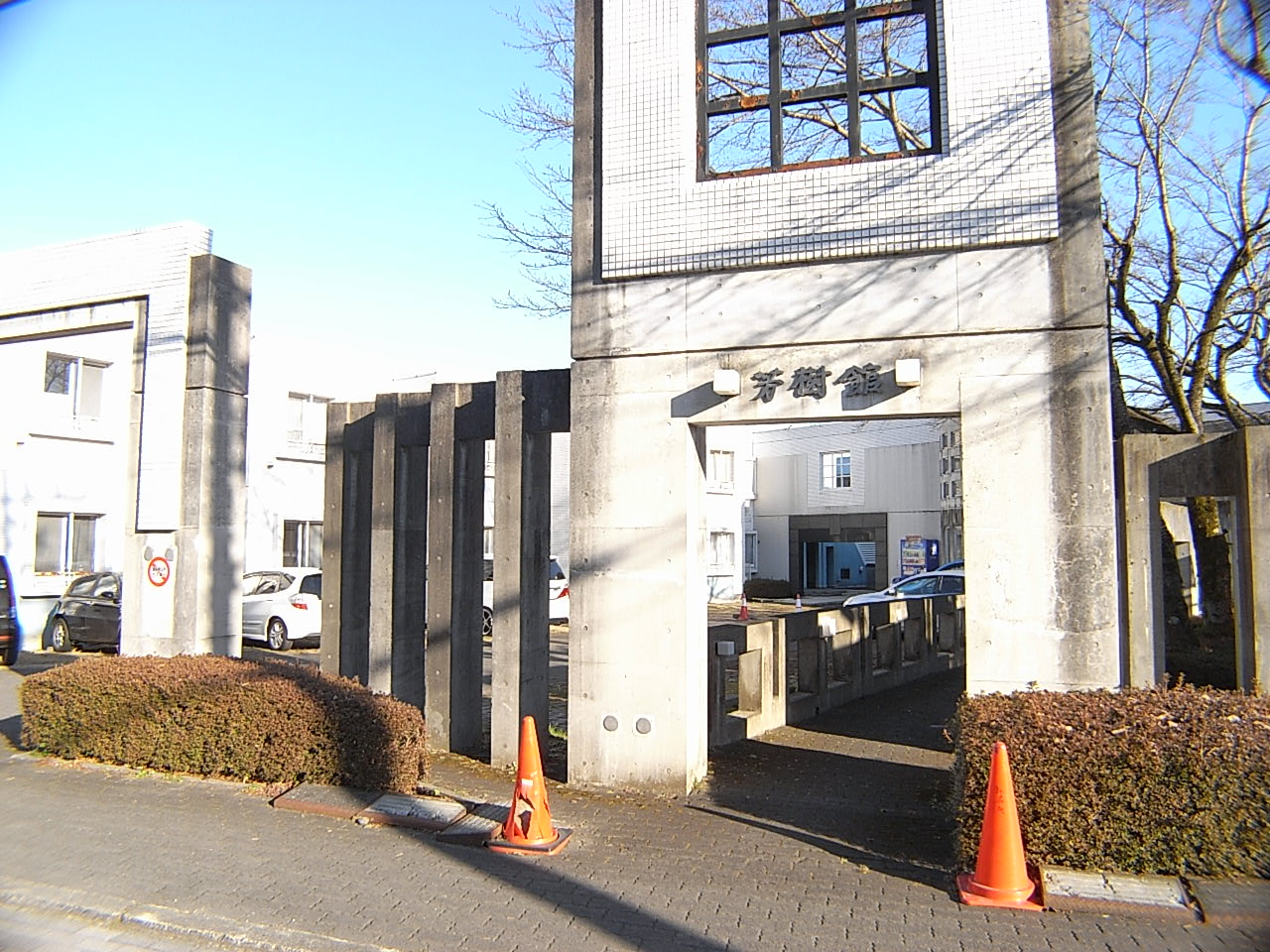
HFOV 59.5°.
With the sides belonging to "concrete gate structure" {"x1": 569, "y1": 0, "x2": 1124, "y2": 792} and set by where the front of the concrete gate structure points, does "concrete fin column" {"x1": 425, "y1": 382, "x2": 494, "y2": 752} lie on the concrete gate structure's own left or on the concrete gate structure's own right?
on the concrete gate structure's own right

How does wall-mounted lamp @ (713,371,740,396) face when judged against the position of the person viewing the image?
facing the viewer

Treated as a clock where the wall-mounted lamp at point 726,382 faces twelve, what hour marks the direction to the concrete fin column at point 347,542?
The concrete fin column is roughly at 4 o'clock from the wall-mounted lamp.

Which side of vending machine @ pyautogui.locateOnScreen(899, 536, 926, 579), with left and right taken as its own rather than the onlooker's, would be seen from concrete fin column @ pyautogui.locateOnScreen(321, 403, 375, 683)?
front

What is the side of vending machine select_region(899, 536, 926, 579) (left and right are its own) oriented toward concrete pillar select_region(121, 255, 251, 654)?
front

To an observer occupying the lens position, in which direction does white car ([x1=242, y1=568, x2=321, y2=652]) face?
facing away from the viewer and to the left of the viewer

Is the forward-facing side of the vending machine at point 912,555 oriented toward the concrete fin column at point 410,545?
yes

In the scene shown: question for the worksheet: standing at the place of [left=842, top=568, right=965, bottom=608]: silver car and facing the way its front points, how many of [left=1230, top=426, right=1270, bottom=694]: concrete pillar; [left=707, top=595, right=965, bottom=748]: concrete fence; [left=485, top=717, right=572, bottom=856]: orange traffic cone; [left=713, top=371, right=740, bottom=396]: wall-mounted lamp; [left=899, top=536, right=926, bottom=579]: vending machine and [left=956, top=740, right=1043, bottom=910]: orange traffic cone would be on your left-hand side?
5

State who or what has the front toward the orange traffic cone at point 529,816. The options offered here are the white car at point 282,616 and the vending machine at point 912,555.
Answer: the vending machine

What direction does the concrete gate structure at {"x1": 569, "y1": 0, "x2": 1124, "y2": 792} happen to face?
toward the camera
